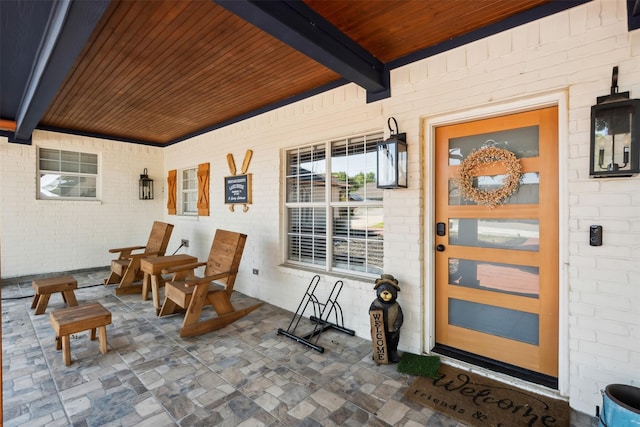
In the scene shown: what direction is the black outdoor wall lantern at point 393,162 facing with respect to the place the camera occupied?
facing the viewer and to the left of the viewer

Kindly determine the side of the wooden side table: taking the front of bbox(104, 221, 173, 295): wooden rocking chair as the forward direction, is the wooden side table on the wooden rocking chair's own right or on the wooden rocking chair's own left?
on the wooden rocking chair's own left

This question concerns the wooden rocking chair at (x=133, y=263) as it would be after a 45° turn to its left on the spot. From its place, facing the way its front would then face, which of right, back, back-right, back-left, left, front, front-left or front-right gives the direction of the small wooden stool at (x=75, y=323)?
front

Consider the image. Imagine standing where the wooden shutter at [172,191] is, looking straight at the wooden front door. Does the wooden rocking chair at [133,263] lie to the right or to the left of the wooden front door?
right

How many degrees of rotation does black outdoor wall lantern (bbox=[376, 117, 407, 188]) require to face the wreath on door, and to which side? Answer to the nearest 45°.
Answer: approximately 135° to its left

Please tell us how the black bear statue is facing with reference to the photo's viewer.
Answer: facing the viewer

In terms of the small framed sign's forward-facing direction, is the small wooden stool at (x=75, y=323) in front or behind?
in front

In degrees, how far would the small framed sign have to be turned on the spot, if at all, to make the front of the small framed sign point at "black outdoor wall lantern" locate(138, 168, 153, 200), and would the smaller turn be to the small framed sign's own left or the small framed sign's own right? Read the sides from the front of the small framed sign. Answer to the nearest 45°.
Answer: approximately 90° to the small framed sign's own right

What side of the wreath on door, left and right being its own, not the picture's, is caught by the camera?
front

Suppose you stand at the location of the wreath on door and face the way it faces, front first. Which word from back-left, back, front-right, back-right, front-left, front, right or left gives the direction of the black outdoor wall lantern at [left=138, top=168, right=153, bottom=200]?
right

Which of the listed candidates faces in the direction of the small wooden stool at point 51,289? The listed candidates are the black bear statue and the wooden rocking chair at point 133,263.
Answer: the wooden rocking chair

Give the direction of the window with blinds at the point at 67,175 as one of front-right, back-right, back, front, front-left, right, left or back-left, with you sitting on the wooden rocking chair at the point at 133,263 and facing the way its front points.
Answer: right

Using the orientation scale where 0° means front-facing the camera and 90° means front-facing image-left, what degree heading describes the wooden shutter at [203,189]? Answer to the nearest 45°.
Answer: approximately 45°

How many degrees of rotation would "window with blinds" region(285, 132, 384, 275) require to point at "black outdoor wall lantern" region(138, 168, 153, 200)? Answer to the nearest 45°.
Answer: approximately 90° to its right
